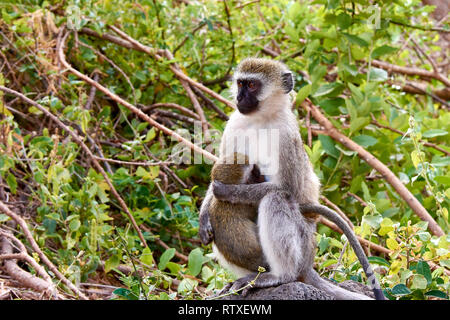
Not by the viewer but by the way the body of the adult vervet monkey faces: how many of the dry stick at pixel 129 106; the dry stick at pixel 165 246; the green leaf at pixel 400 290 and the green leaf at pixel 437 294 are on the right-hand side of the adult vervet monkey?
2

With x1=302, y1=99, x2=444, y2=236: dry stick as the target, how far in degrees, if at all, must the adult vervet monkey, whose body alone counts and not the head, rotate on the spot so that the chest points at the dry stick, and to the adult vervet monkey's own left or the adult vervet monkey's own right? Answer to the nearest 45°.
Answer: approximately 180°

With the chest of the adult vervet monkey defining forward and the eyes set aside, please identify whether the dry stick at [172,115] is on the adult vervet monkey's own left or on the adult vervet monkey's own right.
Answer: on the adult vervet monkey's own right

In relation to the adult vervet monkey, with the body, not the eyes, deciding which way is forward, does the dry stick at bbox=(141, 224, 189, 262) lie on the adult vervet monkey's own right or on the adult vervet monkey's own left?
on the adult vervet monkey's own right

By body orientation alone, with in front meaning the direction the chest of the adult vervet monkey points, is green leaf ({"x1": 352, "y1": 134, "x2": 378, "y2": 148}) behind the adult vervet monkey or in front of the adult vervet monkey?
behind

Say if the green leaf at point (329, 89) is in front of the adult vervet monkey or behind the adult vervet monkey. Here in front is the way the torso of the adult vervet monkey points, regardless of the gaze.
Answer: behind

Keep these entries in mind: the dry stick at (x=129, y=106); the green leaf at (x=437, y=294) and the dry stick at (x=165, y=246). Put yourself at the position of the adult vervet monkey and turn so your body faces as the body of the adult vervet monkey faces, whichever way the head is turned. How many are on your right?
2

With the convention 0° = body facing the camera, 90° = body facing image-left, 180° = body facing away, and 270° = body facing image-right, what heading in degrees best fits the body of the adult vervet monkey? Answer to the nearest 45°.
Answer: approximately 45°
